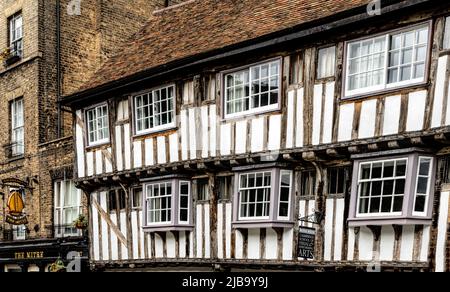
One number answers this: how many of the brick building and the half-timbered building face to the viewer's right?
0

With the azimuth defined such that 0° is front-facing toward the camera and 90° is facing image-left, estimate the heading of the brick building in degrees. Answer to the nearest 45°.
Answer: approximately 45°

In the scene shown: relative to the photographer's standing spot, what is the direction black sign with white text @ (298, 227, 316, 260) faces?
facing the viewer and to the right of the viewer

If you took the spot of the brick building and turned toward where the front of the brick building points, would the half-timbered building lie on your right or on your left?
on your left

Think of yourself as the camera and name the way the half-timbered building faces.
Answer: facing the viewer and to the left of the viewer

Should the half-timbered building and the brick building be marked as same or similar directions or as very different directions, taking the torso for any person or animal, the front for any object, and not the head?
same or similar directions

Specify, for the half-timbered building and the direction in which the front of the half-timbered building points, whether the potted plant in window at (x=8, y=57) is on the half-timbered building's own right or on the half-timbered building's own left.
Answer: on the half-timbered building's own right

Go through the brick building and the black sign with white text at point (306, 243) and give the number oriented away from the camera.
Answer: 0
